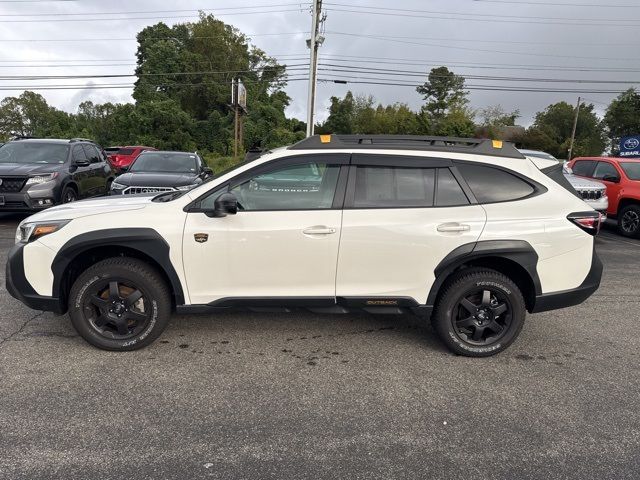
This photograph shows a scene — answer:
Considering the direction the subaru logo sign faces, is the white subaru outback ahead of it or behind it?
ahead

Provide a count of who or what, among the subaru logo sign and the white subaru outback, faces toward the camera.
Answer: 1

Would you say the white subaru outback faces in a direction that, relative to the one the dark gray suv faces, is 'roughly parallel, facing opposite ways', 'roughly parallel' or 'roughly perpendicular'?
roughly perpendicular

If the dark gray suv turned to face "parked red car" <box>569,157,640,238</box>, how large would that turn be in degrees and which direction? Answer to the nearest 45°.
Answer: approximately 90° to its left

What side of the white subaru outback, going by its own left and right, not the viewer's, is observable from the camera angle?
left

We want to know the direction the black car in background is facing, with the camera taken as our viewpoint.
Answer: facing the viewer and to the left of the viewer

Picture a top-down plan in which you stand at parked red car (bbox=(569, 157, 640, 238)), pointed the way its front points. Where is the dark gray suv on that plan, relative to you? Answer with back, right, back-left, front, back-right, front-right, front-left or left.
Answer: right

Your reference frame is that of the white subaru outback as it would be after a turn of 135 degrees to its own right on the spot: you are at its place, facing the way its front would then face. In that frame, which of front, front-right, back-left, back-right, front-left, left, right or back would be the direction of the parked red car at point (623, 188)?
front

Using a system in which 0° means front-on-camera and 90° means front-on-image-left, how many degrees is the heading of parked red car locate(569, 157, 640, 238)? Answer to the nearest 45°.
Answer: approximately 315°

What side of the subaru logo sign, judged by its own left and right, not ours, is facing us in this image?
front
